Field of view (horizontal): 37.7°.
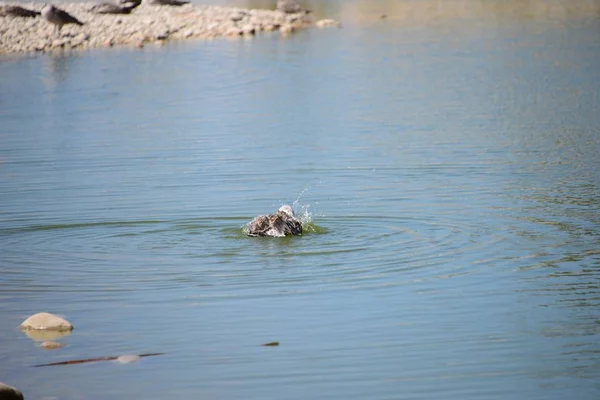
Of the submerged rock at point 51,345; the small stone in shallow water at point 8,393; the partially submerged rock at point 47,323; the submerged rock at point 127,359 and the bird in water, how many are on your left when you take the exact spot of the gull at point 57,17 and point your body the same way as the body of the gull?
5

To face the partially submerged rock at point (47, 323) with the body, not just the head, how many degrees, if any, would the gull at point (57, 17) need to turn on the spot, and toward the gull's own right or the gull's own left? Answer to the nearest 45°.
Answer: approximately 90° to the gull's own left

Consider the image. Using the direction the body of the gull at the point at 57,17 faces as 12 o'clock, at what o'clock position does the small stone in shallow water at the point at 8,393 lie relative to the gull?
The small stone in shallow water is roughly at 9 o'clock from the gull.

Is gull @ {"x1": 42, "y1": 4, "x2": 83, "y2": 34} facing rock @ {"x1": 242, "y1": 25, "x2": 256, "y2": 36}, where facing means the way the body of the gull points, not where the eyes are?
no

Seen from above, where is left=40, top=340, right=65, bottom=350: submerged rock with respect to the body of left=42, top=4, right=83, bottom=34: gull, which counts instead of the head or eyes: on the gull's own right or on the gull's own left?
on the gull's own left

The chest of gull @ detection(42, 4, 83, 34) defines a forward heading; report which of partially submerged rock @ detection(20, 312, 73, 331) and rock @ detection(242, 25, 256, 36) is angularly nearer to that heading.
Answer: the partially submerged rock

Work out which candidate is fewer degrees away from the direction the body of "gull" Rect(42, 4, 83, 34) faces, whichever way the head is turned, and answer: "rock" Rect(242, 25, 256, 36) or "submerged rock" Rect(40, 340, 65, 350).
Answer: the submerged rock

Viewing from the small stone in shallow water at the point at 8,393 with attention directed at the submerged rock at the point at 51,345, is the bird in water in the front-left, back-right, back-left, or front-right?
front-right

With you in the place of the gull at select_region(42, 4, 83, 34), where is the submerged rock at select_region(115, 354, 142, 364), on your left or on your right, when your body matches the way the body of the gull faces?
on your left

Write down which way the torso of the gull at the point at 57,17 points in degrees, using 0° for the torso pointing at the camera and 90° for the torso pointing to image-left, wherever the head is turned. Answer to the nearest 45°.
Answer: approximately 90°

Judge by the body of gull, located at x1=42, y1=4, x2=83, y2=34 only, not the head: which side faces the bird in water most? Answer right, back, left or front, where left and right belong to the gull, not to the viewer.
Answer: left
